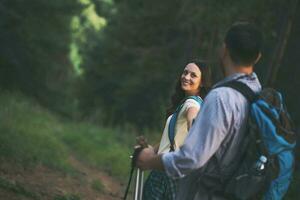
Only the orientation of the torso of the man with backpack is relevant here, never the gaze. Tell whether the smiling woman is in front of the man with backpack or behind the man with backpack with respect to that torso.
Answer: in front

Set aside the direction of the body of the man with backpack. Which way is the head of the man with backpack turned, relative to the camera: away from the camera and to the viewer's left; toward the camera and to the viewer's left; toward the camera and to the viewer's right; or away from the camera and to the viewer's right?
away from the camera and to the viewer's left

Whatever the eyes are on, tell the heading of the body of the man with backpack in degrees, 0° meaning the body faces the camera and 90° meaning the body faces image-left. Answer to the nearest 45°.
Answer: approximately 135°
